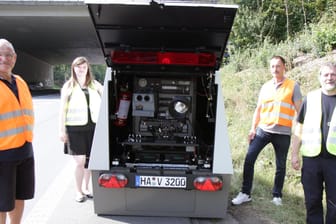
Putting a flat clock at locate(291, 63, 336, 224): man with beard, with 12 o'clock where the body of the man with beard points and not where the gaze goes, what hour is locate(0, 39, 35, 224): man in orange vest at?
The man in orange vest is roughly at 2 o'clock from the man with beard.

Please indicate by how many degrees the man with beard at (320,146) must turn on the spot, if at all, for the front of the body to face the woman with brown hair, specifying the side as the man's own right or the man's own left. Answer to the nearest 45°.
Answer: approximately 90° to the man's own right

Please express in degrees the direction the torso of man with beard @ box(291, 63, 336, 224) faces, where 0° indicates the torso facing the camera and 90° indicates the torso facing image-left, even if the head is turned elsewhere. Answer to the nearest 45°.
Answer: approximately 0°

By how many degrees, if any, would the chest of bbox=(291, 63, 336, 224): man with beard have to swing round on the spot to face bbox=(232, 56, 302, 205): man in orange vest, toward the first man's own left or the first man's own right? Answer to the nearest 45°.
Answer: approximately 135° to the first man's own right
